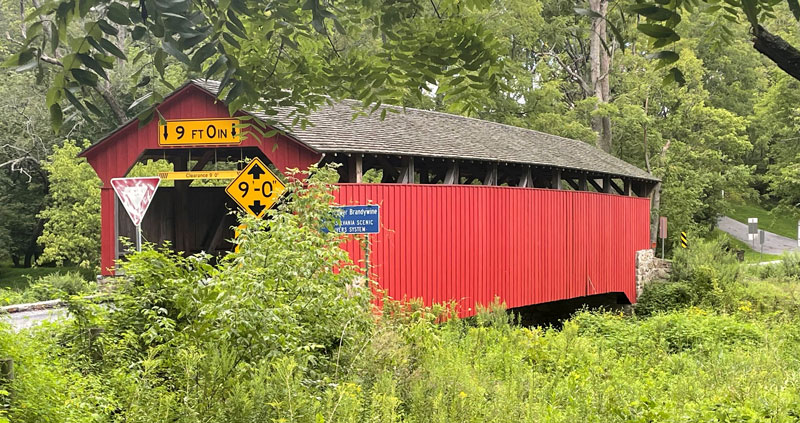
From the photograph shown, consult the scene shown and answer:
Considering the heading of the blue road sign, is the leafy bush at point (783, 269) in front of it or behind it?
behind

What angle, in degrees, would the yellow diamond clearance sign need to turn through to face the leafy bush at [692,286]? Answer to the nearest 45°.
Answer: approximately 135° to its left

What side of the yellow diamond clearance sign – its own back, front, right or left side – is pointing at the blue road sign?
left

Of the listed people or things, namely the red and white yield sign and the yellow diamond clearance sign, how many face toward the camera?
2

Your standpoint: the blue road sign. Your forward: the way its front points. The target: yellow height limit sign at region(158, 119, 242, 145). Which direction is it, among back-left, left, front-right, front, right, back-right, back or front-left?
back-right

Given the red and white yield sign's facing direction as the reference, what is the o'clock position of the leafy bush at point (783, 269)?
The leafy bush is roughly at 8 o'clock from the red and white yield sign.

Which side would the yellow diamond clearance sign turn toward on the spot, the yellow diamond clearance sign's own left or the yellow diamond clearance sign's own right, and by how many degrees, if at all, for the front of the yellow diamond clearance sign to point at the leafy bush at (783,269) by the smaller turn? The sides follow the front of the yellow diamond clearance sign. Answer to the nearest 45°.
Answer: approximately 135° to the yellow diamond clearance sign's own left

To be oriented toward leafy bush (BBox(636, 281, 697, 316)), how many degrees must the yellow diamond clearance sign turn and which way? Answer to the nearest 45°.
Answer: approximately 135° to its left

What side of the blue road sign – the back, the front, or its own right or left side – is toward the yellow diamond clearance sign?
right
